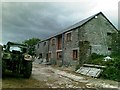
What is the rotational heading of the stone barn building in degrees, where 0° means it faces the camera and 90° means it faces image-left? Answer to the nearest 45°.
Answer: approximately 45°
